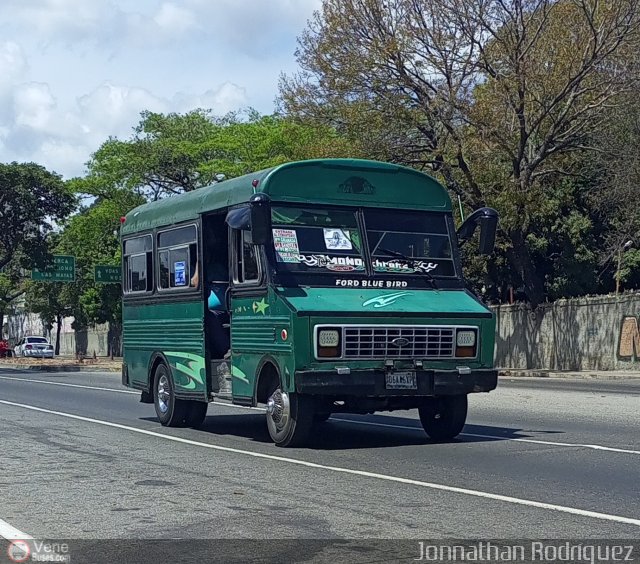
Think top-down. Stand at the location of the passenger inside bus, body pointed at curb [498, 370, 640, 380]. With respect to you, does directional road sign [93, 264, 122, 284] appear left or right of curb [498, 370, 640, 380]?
left

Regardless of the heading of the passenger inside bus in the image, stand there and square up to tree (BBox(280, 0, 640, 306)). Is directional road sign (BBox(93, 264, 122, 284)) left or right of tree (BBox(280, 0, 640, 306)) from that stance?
left

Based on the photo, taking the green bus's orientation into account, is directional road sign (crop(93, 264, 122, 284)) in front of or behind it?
behind

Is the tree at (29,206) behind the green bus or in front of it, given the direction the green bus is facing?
behind

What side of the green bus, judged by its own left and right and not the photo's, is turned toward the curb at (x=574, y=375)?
left

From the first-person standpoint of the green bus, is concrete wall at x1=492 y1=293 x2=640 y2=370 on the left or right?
on its left

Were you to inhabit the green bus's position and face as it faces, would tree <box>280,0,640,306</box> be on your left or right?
on your left

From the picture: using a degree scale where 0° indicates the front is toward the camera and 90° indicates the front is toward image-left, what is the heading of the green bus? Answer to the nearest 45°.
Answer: approximately 315°
